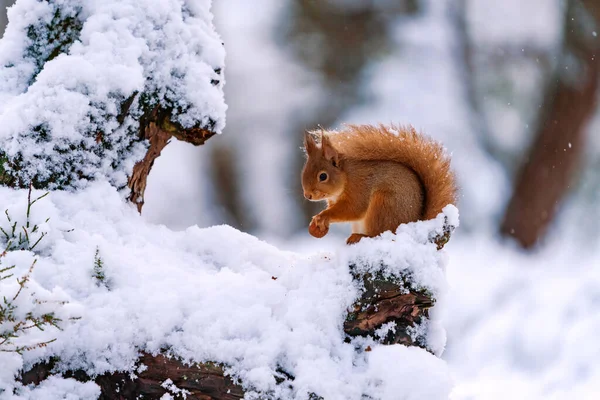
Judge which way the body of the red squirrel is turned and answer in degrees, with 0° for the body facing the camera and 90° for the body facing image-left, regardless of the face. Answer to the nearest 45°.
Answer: approximately 90°
